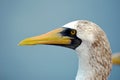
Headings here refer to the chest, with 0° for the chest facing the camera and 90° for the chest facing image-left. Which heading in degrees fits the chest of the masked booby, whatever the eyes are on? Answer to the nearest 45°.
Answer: approximately 90°
